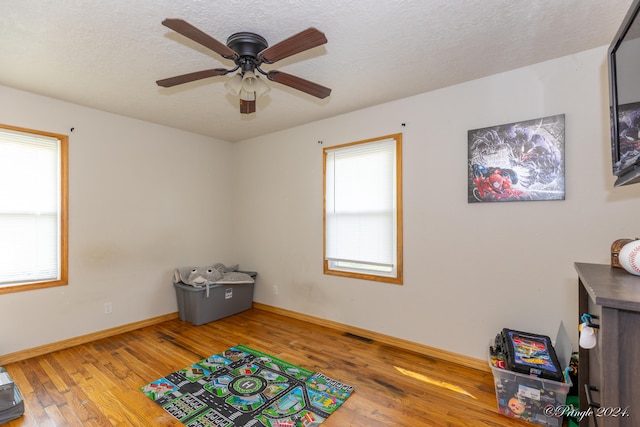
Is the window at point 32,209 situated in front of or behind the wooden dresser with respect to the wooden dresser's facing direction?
in front

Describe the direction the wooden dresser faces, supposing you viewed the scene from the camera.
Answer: facing to the left of the viewer

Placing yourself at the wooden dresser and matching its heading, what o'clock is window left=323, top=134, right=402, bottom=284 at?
The window is roughly at 1 o'clock from the wooden dresser.

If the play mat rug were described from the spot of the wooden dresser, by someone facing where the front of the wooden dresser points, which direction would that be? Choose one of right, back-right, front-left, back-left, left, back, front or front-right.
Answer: front

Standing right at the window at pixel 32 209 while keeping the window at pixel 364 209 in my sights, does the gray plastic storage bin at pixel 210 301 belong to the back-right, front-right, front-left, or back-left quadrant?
front-left

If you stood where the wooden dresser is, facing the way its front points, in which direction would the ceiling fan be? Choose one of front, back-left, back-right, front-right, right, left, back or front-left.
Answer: front

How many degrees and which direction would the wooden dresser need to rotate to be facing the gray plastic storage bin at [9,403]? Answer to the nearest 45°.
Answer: approximately 45° to its left

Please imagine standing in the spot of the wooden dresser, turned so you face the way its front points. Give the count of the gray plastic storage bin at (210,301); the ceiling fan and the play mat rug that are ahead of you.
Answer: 3

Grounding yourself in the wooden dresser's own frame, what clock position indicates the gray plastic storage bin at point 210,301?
The gray plastic storage bin is roughly at 12 o'clock from the wooden dresser.
